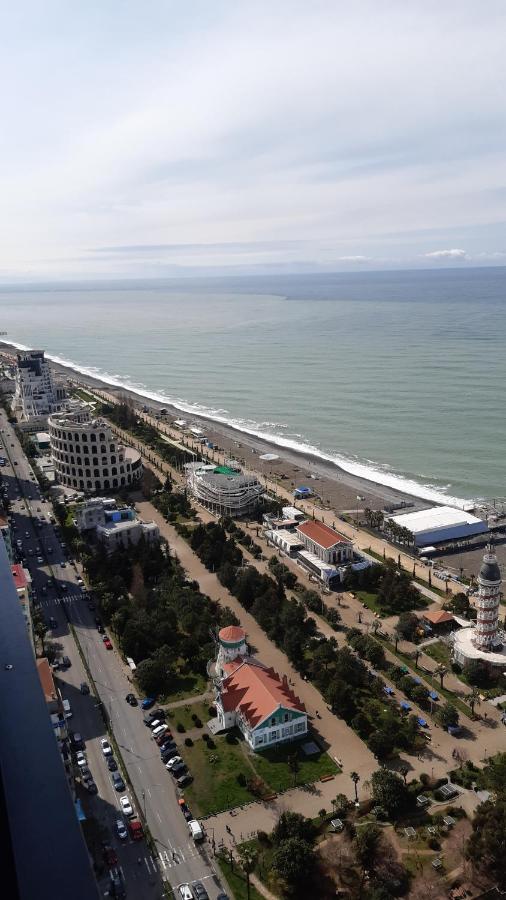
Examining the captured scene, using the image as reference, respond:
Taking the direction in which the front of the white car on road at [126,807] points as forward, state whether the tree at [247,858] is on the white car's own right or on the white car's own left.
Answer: on the white car's own left

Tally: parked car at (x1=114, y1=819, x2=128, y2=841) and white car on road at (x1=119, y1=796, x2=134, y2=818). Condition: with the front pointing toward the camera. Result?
2

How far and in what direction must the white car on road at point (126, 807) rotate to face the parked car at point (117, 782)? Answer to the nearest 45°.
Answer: approximately 180°

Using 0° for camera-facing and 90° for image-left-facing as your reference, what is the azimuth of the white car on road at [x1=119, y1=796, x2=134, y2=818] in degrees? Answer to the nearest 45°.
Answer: approximately 0°

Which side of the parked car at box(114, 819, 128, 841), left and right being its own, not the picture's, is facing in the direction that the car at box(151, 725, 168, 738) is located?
back

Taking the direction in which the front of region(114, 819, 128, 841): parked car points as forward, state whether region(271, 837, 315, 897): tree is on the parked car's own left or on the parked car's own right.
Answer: on the parked car's own left

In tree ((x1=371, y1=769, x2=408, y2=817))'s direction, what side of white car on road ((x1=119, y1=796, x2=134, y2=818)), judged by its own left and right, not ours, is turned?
left
